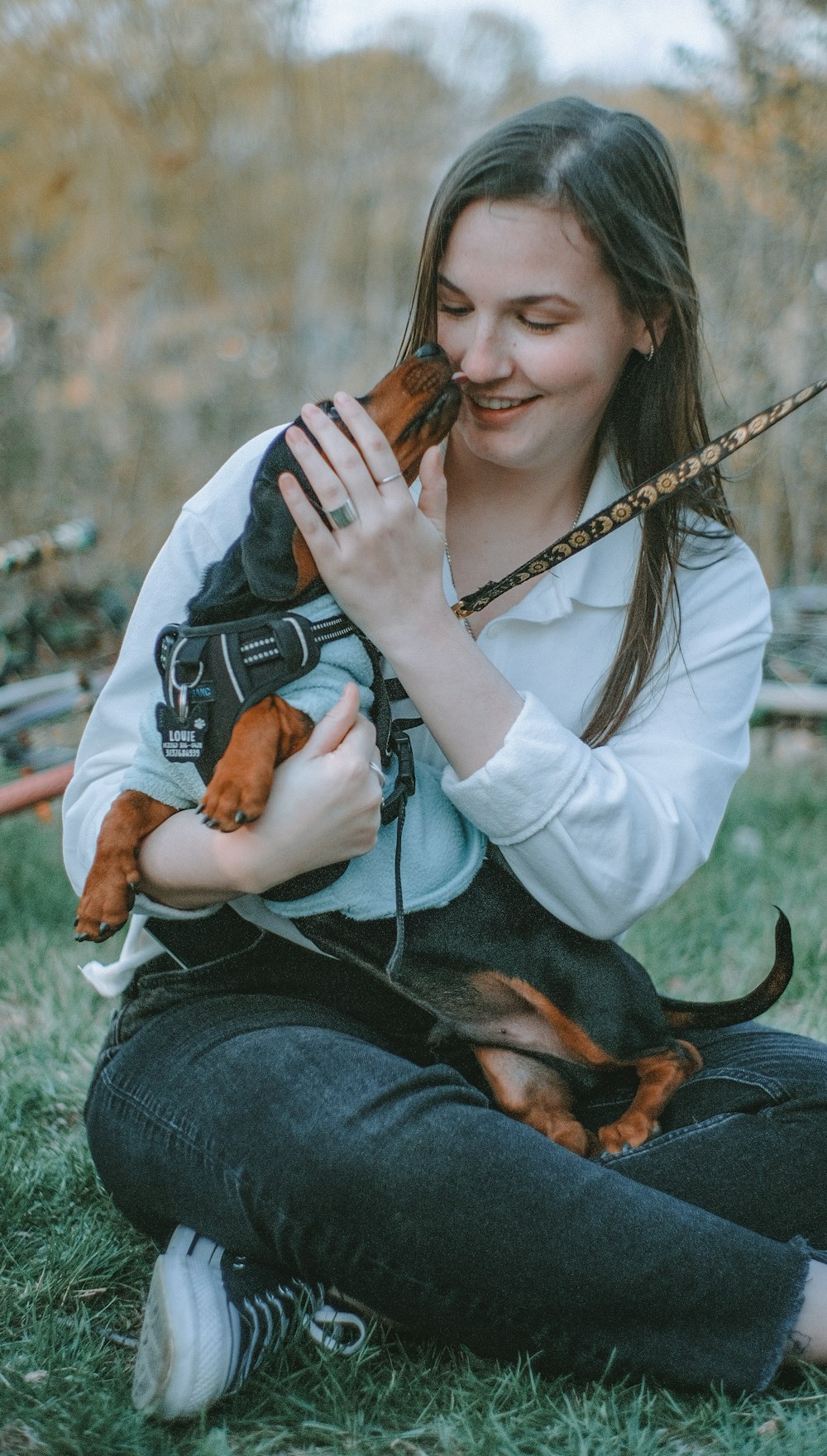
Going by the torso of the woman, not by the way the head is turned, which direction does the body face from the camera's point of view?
toward the camera

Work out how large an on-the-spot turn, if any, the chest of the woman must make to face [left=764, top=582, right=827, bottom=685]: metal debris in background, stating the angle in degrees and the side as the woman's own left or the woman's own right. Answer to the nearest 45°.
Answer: approximately 135° to the woman's own left

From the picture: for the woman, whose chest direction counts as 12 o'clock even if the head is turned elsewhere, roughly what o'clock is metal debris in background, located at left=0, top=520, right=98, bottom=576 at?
The metal debris in background is roughly at 5 o'clock from the woman.

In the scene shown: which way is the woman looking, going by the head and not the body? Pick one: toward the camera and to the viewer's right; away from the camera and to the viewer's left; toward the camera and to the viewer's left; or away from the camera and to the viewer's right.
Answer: toward the camera and to the viewer's left
